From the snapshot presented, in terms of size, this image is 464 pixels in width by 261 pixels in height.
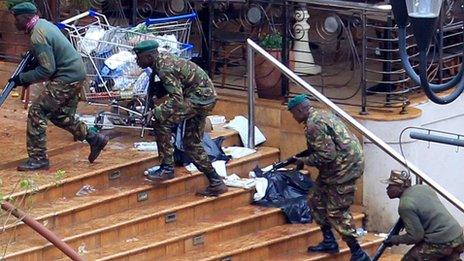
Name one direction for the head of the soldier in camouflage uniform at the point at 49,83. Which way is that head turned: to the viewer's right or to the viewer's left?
to the viewer's left

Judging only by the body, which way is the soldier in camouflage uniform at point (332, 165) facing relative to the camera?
to the viewer's left

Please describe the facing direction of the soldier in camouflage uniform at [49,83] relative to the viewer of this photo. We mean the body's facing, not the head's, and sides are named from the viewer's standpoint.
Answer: facing to the left of the viewer

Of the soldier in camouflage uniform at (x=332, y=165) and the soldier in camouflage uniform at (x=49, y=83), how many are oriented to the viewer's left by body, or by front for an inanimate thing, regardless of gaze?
2

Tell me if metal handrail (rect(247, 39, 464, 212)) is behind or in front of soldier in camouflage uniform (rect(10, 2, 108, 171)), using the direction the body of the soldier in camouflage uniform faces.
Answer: behind

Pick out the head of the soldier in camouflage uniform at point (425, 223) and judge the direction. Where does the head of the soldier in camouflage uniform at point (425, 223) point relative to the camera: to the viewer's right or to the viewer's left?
to the viewer's left

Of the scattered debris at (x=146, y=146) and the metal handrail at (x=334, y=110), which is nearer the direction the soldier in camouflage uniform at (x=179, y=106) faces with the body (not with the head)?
the scattered debris

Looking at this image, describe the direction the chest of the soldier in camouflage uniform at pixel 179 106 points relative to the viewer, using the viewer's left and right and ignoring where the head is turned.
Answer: facing to the left of the viewer

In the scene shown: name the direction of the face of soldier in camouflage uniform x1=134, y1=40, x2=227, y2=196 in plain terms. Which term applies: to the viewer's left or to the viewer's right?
to the viewer's left

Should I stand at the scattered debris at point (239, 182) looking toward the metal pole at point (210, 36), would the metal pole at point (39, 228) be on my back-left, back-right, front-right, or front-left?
back-left

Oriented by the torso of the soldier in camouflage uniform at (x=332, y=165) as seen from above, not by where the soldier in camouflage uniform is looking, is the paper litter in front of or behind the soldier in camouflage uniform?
in front

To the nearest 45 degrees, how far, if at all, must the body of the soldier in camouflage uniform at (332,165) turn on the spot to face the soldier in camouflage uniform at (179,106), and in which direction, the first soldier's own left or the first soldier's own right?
0° — they already face them
